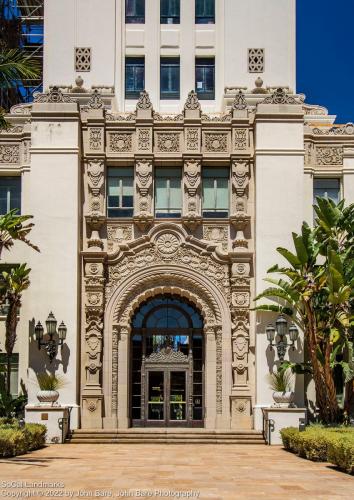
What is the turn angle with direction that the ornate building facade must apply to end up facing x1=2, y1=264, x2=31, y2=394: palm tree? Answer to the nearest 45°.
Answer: approximately 90° to its right

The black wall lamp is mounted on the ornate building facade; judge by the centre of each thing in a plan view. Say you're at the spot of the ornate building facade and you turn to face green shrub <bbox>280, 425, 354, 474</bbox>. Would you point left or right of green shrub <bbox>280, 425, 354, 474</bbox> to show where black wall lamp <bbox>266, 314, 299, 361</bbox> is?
left

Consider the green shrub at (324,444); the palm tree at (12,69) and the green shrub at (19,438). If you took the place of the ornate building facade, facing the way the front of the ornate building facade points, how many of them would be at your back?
0

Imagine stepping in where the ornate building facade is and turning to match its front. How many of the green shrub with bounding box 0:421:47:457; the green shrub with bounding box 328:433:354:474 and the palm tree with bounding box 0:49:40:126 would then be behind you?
0

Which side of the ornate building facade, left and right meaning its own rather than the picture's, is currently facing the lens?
front

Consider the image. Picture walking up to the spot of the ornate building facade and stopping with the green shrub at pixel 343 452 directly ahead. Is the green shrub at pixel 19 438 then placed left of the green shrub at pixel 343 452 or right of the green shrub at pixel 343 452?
right

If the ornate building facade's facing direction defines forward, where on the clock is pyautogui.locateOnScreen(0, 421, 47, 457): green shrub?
The green shrub is roughly at 1 o'clock from the ornate building facade.
